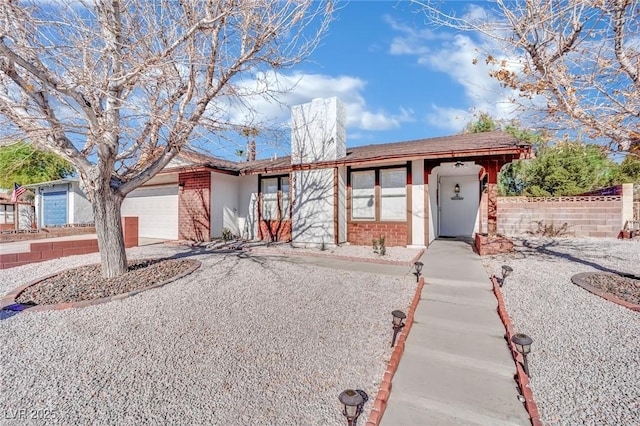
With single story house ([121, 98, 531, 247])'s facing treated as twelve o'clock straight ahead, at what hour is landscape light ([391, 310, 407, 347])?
The landscape light is roughly at 12 o'clock from the single story house.

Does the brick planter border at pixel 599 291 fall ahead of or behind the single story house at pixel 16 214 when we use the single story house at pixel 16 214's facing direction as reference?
ahead

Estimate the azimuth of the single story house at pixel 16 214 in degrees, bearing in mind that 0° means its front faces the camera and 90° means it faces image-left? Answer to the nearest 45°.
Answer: approximately 0°

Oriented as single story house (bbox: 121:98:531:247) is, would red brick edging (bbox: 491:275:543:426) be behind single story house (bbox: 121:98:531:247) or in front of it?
in front

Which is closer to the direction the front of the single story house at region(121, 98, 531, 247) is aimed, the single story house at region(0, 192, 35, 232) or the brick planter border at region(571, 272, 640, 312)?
the brick planter border

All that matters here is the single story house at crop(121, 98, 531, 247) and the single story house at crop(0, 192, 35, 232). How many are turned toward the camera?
2

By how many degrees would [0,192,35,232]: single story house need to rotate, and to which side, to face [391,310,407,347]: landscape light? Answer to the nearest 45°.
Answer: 0° — it already faces it

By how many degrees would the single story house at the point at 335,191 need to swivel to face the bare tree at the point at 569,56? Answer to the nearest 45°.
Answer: approximately 45° to its left

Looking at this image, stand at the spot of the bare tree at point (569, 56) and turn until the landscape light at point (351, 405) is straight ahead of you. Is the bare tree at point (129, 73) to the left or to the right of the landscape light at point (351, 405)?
right

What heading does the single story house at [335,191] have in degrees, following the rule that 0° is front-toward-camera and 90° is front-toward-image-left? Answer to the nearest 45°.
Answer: approximately 0°

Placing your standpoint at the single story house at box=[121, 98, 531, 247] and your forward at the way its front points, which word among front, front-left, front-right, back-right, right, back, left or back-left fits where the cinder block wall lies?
left

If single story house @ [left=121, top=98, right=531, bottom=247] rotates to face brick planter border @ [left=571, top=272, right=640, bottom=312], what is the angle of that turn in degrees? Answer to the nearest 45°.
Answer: approximately 45° to its left

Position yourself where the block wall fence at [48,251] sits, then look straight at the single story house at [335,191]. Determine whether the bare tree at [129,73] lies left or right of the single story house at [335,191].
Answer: right
